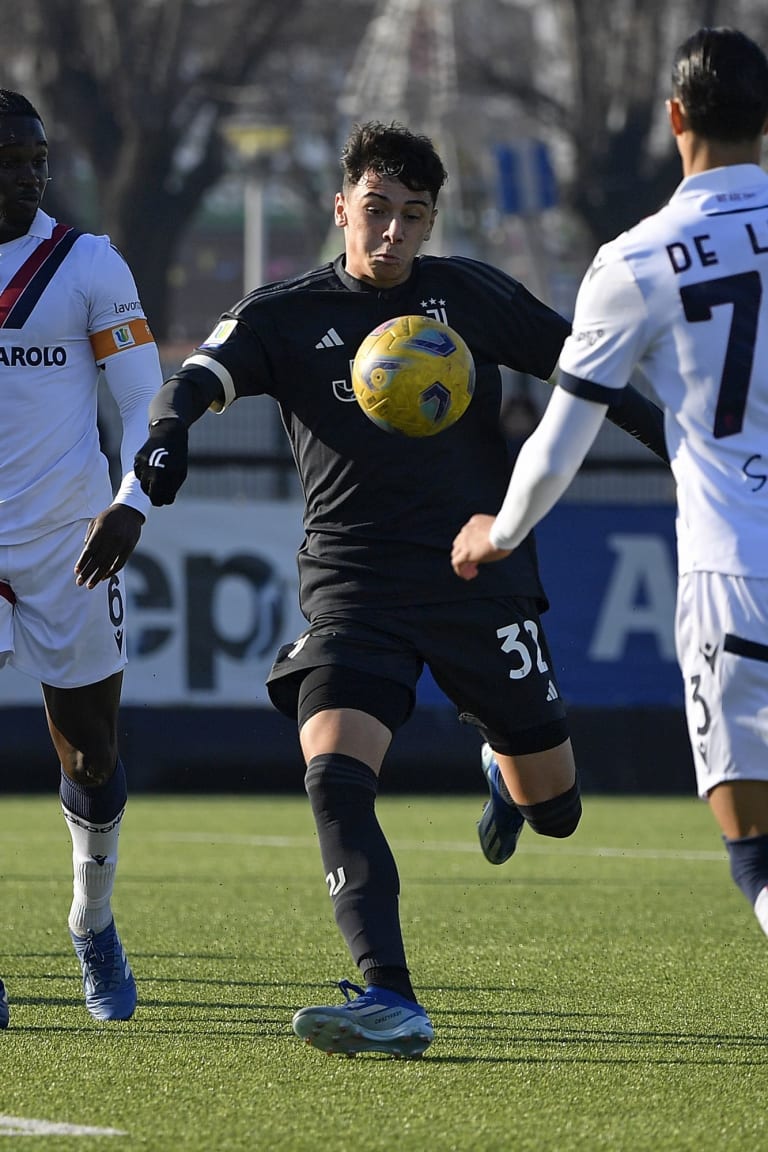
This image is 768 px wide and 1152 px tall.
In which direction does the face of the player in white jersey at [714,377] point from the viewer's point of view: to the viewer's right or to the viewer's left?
to the viewer's left

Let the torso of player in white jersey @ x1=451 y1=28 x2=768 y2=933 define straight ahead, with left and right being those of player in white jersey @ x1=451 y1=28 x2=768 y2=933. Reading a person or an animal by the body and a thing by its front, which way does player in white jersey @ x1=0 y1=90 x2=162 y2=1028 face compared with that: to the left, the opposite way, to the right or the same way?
the opposite way

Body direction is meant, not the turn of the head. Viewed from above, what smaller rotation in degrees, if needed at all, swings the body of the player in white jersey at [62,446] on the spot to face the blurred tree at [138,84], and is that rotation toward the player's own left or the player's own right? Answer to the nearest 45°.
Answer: approximately 180°

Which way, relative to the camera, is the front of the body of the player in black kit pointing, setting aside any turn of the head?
toward the camera

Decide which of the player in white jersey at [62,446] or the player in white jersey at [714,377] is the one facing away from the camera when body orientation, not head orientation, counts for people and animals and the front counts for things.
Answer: the player in white jersey at [714,377]

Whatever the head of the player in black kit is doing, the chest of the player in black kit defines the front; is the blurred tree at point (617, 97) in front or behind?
behind

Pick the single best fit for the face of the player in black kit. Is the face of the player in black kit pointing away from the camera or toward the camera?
toward the camera

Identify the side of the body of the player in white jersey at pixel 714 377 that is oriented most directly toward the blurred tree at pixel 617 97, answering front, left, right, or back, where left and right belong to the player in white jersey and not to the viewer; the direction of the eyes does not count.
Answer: front

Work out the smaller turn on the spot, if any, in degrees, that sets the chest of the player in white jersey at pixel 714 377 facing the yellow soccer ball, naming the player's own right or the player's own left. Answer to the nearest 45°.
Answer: approximately 45° to the player's own left

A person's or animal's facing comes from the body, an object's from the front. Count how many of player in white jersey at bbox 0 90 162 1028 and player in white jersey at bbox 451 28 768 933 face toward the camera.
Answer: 1

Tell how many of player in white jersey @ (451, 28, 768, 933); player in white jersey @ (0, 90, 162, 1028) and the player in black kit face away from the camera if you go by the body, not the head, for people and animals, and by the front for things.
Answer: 1

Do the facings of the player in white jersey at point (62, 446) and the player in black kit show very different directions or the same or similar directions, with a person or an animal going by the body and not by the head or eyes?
same or similar directions

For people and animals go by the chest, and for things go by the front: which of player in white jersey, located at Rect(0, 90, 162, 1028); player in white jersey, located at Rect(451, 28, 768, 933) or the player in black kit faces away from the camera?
player in white jersey, located at Rect(451, 28, 768, 933)

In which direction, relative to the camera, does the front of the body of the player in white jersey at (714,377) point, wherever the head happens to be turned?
away from the camera

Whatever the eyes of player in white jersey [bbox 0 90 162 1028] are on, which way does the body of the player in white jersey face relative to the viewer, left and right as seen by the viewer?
facing the viewer

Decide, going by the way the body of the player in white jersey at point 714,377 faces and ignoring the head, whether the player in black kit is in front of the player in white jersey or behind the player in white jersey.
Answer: in front

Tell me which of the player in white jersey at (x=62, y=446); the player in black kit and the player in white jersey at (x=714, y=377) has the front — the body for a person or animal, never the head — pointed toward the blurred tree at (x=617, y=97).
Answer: the player in white jersey at (x=714, y=377)

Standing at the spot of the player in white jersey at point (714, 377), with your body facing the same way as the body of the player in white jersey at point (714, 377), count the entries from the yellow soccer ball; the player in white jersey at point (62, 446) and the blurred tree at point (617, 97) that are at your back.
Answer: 0

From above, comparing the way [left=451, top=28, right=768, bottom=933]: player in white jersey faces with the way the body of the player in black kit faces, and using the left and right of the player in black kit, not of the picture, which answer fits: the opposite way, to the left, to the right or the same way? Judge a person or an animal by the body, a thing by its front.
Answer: the opposite way
